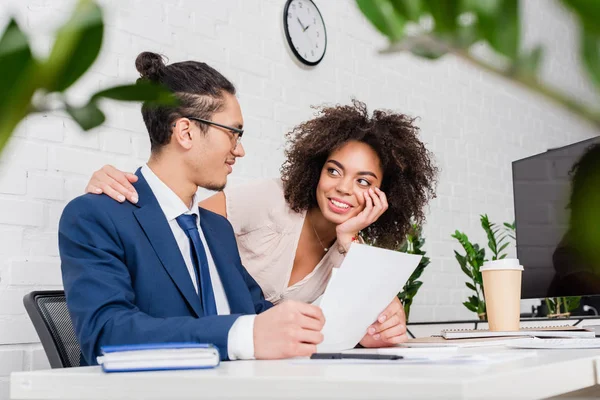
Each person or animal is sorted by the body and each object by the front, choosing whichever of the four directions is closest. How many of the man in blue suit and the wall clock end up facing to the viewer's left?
0

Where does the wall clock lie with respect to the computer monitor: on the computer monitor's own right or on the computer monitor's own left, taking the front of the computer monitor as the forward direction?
on the computer monitor's own right

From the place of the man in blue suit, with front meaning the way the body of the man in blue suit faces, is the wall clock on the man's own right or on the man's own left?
on the man's own left

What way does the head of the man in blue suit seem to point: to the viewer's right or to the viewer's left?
to the viewer's right

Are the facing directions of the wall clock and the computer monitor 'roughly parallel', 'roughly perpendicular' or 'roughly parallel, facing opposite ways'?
roughly perpendicular

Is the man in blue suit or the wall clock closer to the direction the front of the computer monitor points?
the man in blue suit

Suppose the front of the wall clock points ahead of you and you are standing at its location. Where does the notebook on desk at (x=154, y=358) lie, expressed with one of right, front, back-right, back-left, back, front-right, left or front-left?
front-right

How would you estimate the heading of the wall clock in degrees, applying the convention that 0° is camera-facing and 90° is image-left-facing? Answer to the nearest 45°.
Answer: approximately 315°

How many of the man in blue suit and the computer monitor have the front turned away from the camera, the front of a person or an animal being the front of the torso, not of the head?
0

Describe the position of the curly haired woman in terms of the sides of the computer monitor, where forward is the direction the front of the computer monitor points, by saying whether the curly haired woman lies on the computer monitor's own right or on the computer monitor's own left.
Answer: on the computer monitor's own right
